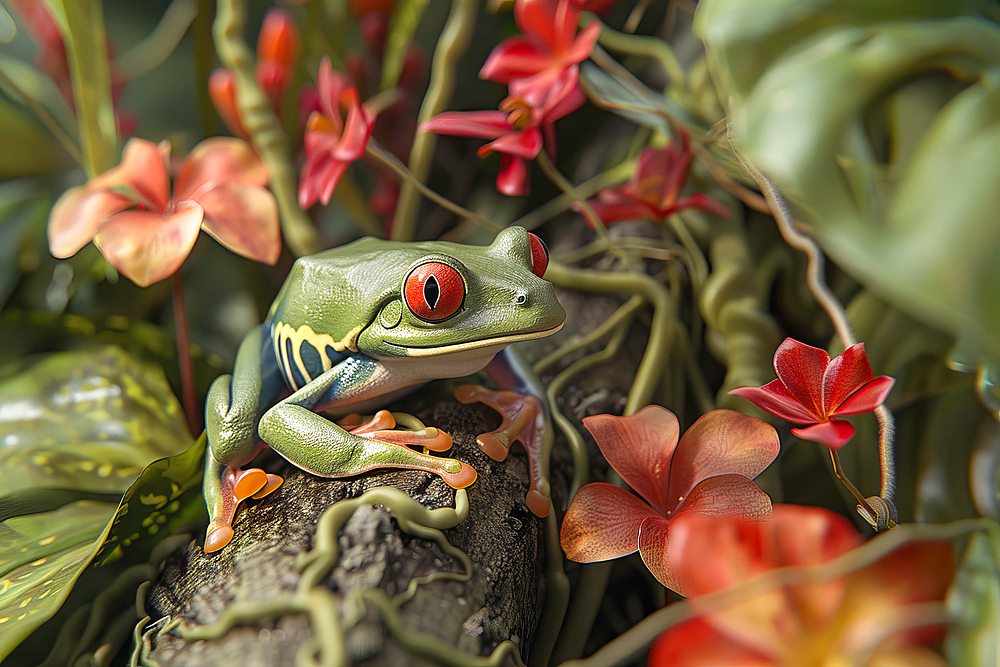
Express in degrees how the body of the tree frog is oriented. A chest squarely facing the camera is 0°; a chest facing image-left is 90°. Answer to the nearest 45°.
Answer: approximately 315°
